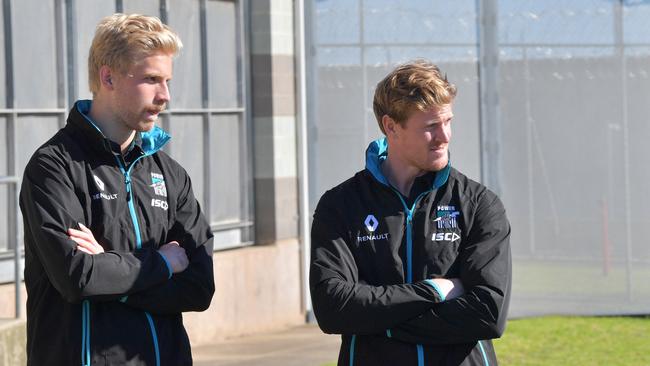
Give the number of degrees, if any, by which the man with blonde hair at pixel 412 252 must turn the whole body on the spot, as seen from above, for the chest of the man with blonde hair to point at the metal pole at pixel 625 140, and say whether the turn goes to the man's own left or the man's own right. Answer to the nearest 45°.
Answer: approximately 180°

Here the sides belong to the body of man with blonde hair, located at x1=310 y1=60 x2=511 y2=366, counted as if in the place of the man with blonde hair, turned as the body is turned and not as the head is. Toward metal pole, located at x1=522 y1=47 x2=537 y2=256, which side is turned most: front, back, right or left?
back

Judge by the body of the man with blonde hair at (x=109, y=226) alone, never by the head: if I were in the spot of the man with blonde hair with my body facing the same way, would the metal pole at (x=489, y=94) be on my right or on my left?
on my left

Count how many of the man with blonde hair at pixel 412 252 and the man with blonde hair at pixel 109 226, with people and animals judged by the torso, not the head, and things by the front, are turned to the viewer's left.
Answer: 0

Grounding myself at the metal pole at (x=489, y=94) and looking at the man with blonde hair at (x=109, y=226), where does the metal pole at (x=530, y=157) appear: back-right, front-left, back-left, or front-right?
back-left

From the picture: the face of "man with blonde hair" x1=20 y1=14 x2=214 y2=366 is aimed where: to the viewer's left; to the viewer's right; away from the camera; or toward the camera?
to the viewer's right

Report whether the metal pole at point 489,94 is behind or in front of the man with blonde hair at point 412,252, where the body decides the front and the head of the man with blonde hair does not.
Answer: behind

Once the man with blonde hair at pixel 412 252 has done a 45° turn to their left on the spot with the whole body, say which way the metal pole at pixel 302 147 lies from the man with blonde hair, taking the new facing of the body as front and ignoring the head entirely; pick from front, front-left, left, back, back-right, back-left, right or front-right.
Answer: back-left

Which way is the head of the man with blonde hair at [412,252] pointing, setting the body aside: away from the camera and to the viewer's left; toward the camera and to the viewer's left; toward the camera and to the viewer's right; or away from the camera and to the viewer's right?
toward the camera and to the viewer's right

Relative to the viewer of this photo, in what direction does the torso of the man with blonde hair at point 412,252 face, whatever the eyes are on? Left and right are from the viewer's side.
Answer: facing the viewer

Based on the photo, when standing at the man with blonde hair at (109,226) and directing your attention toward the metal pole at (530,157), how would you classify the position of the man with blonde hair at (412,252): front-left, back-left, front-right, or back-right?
front-right
